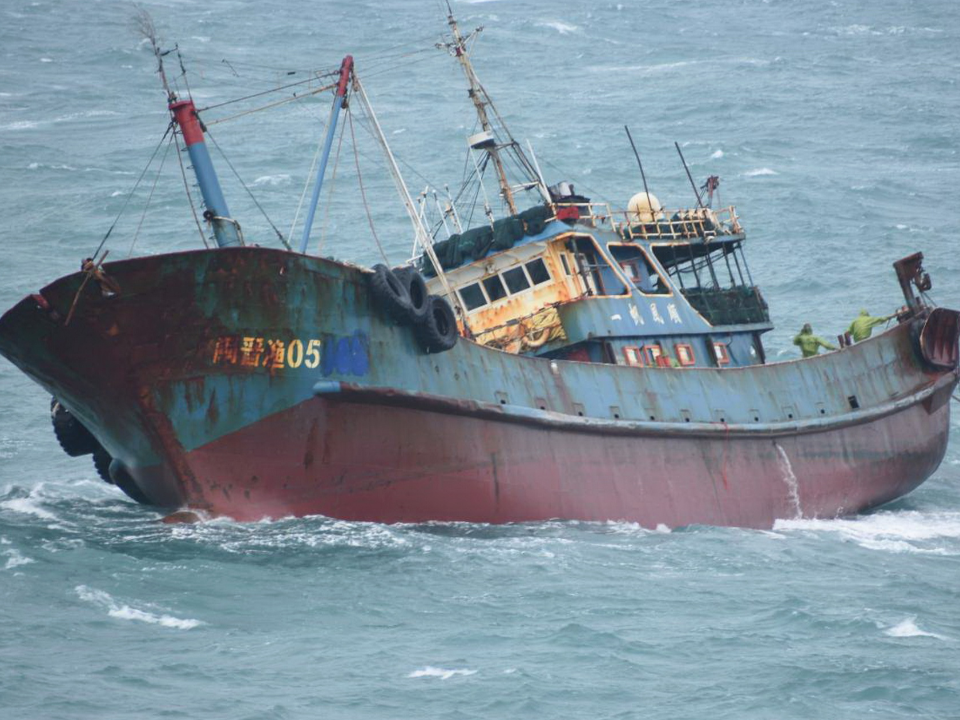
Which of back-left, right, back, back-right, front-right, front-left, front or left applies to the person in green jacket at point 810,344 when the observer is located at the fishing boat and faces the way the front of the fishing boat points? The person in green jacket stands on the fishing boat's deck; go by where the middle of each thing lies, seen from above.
back

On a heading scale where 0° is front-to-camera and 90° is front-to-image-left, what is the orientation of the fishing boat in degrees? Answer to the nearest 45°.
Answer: approximately 45°

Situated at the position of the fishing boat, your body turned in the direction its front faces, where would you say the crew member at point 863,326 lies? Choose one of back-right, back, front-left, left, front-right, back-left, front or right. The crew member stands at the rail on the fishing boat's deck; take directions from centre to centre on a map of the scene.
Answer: back
